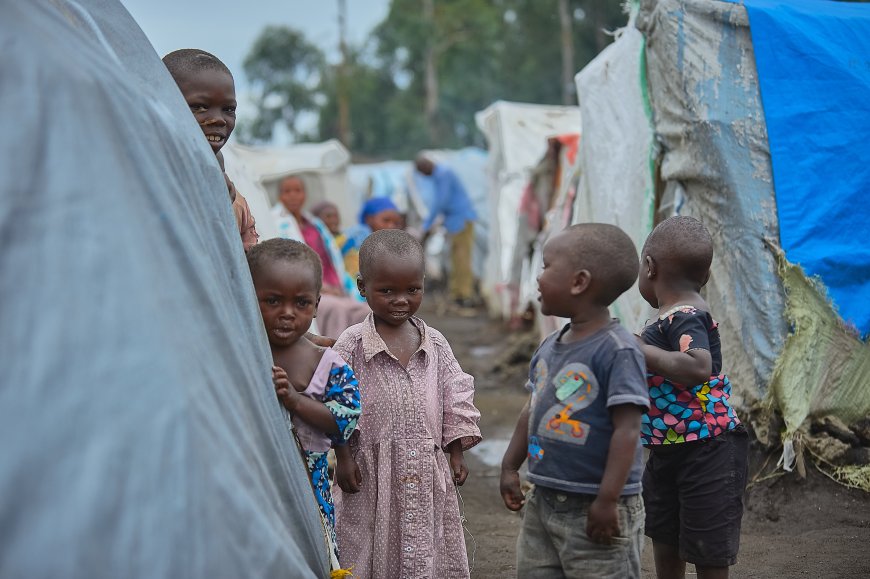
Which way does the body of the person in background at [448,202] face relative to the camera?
to the viewer's left

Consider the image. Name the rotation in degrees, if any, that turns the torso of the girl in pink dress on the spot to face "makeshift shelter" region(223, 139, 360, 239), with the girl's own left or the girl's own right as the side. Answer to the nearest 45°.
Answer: approximately 180°

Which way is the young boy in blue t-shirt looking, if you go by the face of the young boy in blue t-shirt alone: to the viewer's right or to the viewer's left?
to the viewer's left

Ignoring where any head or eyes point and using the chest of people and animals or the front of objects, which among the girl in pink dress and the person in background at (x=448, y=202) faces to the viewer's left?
the person in background

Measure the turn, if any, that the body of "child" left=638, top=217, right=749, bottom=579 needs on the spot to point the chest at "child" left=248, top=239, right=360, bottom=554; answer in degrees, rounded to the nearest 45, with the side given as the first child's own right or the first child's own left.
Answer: approximately 45° to the first child's own left
